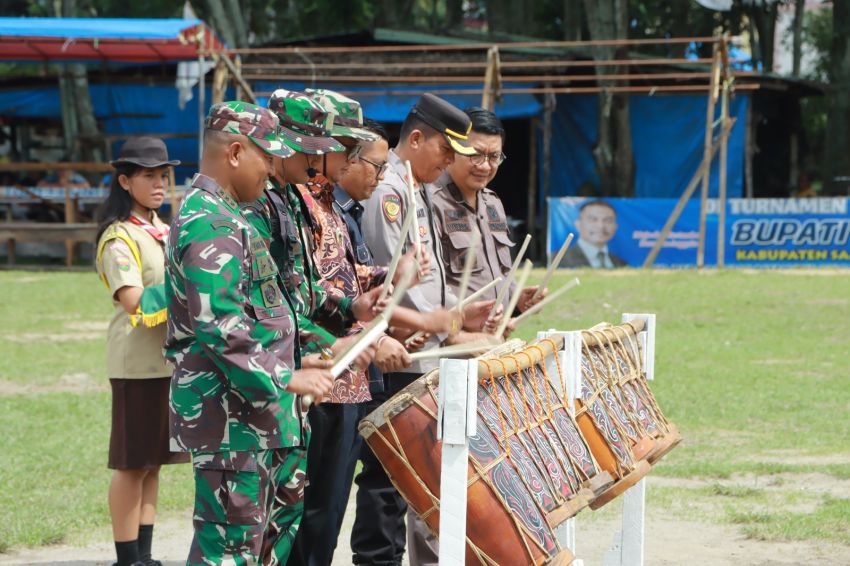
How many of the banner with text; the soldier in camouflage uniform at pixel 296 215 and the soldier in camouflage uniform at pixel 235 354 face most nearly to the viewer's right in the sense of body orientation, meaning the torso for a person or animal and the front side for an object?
2

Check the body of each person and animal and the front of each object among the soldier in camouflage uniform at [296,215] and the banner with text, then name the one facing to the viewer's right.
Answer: the soldier in camouflage uniform

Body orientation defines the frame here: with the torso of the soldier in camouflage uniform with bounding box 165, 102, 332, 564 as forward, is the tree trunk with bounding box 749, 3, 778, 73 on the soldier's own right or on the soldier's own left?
on the soldier's own left

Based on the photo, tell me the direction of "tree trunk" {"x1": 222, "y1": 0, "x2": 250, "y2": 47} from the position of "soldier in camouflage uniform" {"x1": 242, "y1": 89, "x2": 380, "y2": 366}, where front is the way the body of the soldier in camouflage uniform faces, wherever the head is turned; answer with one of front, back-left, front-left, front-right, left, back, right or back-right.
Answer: left

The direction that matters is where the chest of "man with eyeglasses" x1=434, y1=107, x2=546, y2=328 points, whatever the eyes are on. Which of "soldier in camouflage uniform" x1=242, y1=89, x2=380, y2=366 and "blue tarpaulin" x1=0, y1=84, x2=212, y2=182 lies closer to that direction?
the soldier in camouflage uniform

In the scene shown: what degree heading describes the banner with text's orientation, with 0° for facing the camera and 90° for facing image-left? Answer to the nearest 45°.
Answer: approximately 0°

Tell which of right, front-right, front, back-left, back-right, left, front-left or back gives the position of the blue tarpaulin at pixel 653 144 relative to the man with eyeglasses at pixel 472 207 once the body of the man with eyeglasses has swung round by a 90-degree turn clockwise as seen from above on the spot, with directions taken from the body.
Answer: back-right

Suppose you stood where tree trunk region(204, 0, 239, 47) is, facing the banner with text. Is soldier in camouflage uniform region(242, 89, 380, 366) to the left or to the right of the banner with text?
right

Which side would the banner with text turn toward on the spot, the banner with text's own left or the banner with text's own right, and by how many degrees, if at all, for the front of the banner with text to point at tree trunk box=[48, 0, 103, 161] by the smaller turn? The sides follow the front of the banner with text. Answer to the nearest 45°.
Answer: approximately 90° to the banner with text's own right

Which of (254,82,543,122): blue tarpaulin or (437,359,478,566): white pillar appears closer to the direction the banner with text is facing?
the white pillar

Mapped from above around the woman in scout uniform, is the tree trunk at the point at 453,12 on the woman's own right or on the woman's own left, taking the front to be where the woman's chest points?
on the woman's own left

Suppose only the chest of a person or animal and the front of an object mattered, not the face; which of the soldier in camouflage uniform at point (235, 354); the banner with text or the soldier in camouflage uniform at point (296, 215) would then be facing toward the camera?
the banner with text

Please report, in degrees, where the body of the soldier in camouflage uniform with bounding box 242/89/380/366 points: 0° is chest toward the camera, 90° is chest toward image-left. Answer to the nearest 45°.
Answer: approximately 270°

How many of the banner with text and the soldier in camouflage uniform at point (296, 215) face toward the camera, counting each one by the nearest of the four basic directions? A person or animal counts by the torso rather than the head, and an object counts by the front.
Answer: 1
